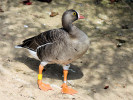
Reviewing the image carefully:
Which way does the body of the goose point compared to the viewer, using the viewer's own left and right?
facing to the right of the viewer
